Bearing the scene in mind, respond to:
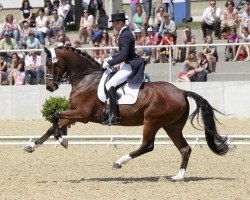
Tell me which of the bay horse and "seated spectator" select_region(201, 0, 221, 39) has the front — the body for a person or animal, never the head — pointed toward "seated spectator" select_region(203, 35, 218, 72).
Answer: "seated spectator" select_region(201, 0, 221, 39)

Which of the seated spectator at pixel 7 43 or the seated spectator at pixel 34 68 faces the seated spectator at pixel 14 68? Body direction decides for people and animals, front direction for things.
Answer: the seated spectator at pixel 7 43

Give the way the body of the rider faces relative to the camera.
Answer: to the viewer's left

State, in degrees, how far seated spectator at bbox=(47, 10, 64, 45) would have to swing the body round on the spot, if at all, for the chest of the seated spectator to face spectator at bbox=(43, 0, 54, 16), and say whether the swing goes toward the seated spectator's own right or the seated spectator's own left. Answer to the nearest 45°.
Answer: approximately 135° to the seated spectator's own right

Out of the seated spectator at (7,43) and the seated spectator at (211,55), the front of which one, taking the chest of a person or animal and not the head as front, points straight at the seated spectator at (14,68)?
the seated spectator at (7,43)

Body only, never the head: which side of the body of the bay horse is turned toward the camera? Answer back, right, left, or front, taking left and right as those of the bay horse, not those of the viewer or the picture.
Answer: left

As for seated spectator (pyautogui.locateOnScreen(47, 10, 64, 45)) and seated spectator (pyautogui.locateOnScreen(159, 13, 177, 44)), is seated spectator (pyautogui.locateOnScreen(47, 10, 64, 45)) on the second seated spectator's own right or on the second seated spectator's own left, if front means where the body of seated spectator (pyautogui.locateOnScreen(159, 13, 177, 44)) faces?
on the second seated spectator's own right

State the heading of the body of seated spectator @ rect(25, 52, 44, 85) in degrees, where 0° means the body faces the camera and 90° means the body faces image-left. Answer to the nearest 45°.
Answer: approximately 0°

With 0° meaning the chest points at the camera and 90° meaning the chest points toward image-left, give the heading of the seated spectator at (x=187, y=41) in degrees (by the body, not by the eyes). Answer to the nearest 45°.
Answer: approximately 45°

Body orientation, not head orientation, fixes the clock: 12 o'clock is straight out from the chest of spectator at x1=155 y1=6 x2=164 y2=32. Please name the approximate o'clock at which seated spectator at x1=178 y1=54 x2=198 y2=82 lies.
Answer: The seated spectator is roughly at 10 o'clock from the spectator.

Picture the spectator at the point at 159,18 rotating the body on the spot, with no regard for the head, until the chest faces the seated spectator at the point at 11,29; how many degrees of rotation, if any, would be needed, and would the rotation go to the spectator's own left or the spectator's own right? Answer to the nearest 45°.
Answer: approximately 45° to the spectator's own right

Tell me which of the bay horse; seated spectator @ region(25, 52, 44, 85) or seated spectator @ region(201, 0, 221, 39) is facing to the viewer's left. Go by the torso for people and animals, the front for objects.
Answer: the bay horse

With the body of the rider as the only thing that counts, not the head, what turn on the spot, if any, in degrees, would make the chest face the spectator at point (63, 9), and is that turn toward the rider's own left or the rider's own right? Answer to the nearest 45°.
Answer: approximately 90° to the rider's own right
